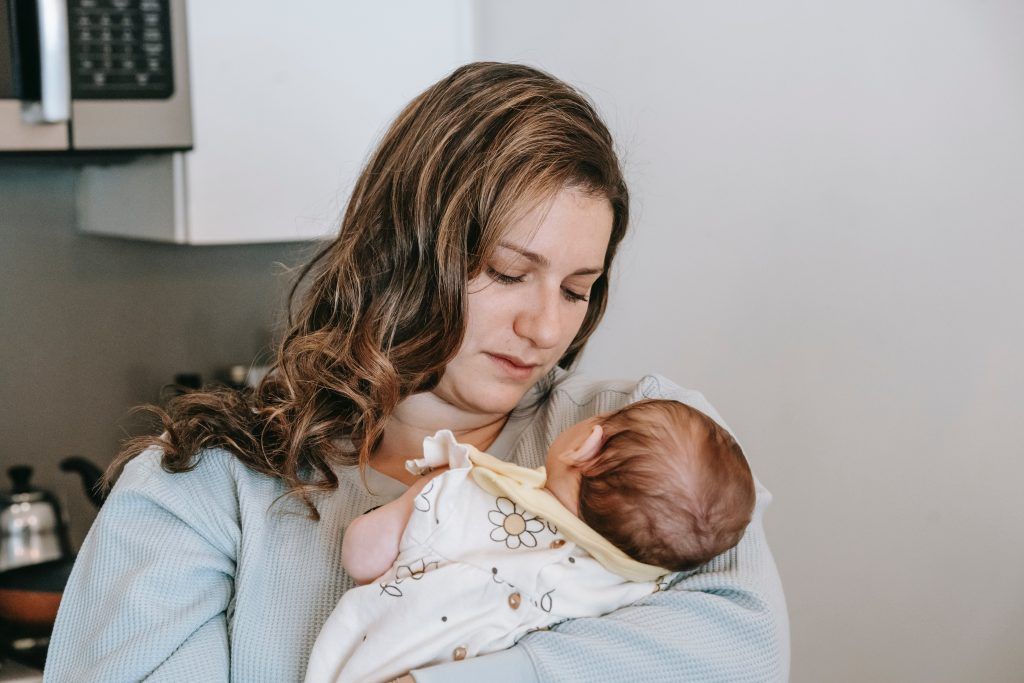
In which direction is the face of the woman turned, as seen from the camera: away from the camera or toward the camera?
toward the camera

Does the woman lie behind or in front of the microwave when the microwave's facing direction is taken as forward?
in front

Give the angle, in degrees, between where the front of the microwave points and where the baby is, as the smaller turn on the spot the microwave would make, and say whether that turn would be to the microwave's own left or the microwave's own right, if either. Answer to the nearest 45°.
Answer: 0° — it already faces them

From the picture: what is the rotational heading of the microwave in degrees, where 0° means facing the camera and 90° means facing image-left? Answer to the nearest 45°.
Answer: approximately 0°
